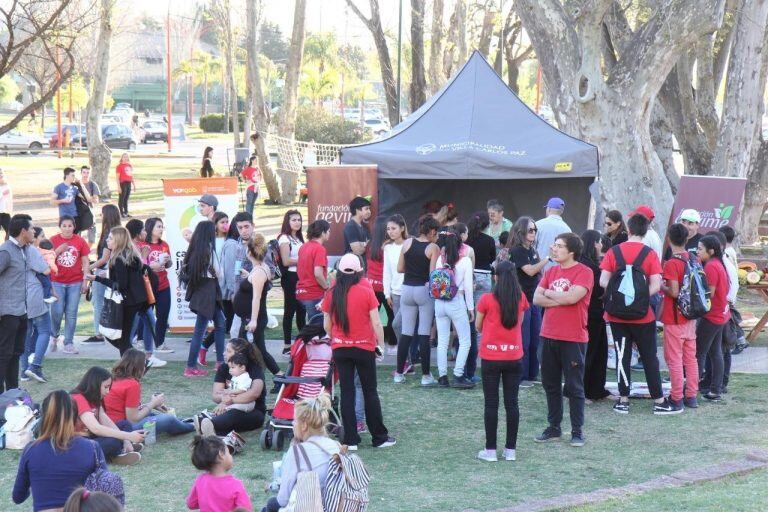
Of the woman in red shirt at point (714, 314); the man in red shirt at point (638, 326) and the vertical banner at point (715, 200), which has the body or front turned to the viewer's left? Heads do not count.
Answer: the woman in red shirt

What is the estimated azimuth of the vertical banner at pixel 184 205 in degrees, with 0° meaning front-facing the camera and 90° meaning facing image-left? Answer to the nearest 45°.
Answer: approximately 0°

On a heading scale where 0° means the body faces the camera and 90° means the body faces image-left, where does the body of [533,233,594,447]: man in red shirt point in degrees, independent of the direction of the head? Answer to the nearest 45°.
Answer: approximately 45°

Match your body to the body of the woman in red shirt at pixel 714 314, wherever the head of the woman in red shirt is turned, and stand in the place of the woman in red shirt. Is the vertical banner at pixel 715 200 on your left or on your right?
on your right

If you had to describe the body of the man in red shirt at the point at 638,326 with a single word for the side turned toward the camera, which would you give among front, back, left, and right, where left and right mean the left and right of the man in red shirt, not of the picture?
back

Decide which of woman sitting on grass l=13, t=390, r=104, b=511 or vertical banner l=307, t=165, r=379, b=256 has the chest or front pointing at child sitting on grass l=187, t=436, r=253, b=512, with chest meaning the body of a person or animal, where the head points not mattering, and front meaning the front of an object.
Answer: the vertical banner

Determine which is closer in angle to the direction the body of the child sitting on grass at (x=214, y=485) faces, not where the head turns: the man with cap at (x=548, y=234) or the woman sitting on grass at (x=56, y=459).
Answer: the man with cap

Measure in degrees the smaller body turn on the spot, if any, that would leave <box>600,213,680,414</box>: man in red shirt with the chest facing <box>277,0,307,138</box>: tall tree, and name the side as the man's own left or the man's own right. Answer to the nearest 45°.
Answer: approximately 45° to the man's own left

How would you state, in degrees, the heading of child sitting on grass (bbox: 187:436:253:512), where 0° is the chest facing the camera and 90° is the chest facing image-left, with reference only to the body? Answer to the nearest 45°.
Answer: approximately 225°

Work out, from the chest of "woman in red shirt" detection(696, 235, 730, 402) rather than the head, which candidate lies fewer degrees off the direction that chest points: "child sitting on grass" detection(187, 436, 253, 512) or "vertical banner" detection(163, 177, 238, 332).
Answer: the vertical banner

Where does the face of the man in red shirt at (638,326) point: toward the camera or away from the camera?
away from the camera
